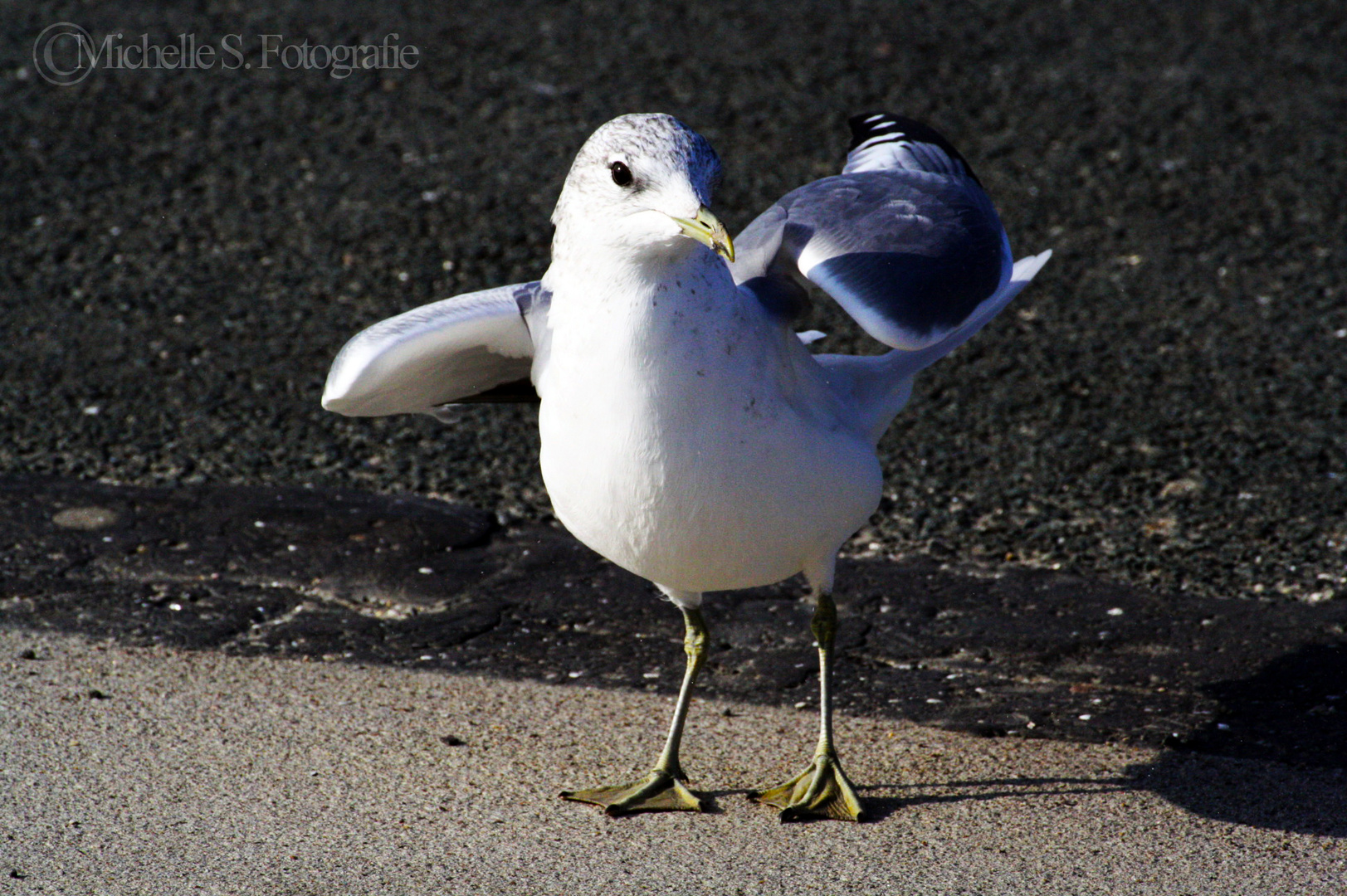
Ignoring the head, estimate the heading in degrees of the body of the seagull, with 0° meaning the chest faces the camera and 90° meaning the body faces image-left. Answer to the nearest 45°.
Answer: approximately 45°
